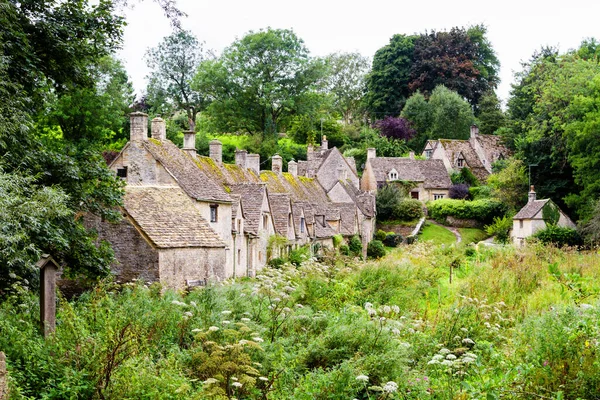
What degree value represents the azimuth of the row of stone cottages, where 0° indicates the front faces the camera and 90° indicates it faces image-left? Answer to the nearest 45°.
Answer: approximately 315°
